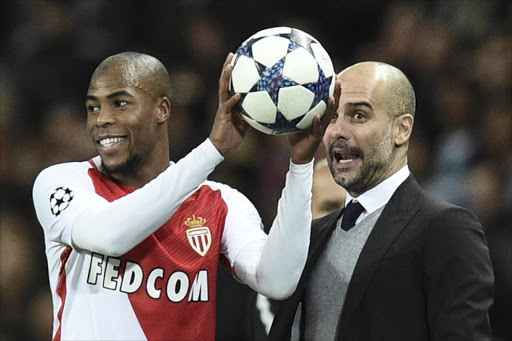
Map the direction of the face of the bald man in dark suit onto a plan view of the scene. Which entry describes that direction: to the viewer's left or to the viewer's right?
to the viewer's left

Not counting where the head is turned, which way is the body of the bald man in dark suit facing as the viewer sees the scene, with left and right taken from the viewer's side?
facing the viewer and to the left of the viewer

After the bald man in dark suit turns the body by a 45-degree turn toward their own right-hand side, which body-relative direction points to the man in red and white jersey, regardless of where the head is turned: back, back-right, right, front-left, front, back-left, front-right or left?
front
